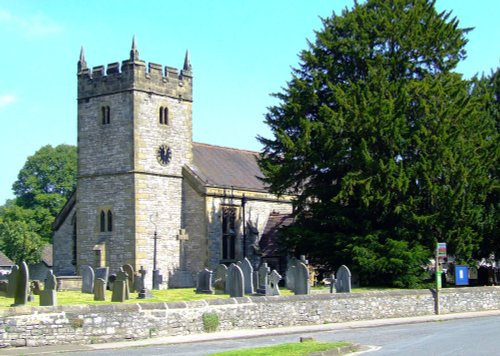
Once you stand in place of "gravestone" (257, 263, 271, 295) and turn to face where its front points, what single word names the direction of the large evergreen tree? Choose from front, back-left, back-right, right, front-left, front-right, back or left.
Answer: back

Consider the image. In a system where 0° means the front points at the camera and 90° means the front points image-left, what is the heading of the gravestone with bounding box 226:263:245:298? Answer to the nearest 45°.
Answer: approximately 45°

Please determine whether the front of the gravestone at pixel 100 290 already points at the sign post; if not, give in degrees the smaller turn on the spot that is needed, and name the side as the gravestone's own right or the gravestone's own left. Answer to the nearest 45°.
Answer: approximately 135° to the gravestone's own left

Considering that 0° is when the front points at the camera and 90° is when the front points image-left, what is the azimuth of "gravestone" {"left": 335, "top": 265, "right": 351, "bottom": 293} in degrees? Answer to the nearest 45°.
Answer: approximately 45°

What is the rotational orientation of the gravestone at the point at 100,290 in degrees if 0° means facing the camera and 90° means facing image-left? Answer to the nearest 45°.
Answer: approximately 45°

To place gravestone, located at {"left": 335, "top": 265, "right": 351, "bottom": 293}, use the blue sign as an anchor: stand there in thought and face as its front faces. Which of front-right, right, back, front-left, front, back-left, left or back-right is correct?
front-right

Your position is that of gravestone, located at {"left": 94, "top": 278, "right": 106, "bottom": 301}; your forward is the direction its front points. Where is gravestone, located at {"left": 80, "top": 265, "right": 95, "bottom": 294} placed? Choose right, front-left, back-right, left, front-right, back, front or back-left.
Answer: back-right

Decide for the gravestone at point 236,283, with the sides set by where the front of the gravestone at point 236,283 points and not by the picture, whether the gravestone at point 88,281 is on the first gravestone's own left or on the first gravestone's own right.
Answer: on the first gravestone's own right

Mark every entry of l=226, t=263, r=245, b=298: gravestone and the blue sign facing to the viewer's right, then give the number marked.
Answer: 0
